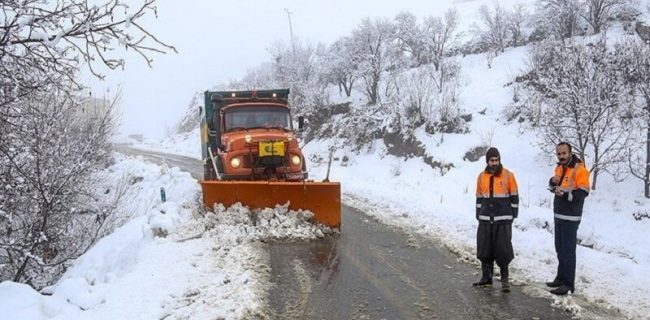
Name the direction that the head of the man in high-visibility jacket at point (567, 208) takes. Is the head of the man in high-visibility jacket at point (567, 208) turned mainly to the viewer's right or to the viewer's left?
to the viewer's left

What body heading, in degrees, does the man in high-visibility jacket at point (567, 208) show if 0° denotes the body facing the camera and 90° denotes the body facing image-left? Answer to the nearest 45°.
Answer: approximately 45°

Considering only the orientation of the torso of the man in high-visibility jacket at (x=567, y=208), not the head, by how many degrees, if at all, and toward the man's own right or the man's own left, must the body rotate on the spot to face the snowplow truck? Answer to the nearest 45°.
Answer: approximately 45° to the man's own right

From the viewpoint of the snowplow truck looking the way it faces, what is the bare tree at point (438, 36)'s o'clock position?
The bare tree is roughly at 7 o'clock from the snowplow truck.

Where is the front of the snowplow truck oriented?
toward the camera

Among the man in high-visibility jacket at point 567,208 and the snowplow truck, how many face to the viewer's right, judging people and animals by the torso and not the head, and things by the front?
0

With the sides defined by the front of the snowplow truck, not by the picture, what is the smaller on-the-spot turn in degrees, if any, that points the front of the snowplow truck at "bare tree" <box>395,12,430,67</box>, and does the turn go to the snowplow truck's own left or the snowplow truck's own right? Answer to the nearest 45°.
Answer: approximately 135° to the snowplow truck's own left

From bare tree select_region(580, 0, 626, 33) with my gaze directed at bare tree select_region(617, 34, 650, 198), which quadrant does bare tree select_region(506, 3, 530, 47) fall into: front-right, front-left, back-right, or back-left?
back-right

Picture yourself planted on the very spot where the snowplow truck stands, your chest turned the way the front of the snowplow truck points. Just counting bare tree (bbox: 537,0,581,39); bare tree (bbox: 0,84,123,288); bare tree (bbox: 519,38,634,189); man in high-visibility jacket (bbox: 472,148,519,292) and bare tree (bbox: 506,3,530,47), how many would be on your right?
1

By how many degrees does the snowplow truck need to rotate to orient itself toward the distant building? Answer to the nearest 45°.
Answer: approximately 135° to its right

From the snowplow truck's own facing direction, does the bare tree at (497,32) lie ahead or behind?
behind

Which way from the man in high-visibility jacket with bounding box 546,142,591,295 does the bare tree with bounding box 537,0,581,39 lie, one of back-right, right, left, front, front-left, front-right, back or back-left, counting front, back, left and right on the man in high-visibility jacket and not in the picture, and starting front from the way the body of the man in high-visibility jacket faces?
back-right
